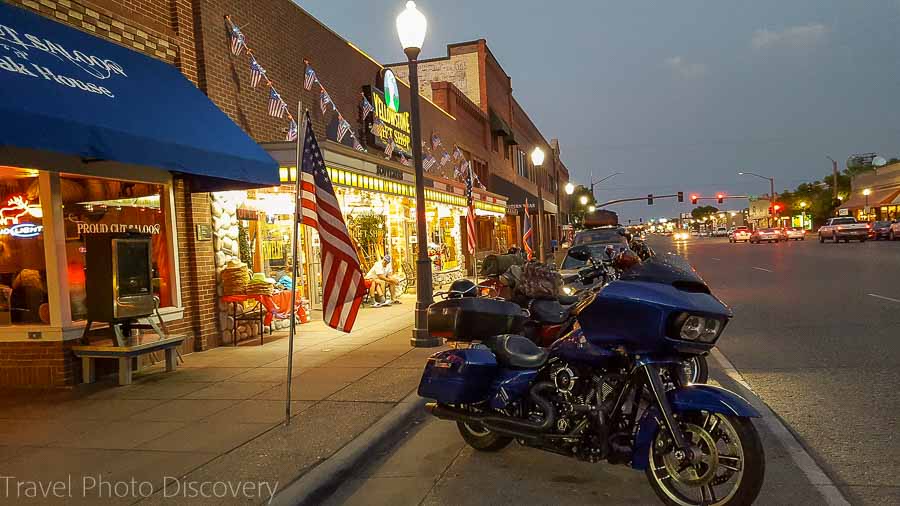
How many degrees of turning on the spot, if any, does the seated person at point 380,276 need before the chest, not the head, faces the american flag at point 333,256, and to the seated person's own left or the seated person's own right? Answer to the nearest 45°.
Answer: approximately 45° to the seated person's own right

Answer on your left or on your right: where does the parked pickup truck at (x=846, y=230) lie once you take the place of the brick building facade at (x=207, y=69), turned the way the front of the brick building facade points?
on your left

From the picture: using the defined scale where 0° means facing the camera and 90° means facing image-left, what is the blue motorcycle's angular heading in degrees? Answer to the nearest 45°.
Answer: approximately 315°

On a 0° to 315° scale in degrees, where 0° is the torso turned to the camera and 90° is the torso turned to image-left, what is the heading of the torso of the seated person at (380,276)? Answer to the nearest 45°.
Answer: approximately 315°

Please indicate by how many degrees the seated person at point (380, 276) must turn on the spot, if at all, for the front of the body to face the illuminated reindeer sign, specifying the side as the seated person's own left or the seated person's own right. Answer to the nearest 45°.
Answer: approximately 90° to the seated person's own right

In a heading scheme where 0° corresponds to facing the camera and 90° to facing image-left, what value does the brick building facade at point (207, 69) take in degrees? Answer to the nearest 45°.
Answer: approximately 315°

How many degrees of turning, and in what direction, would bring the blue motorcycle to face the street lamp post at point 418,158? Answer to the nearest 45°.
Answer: approximately 180°
